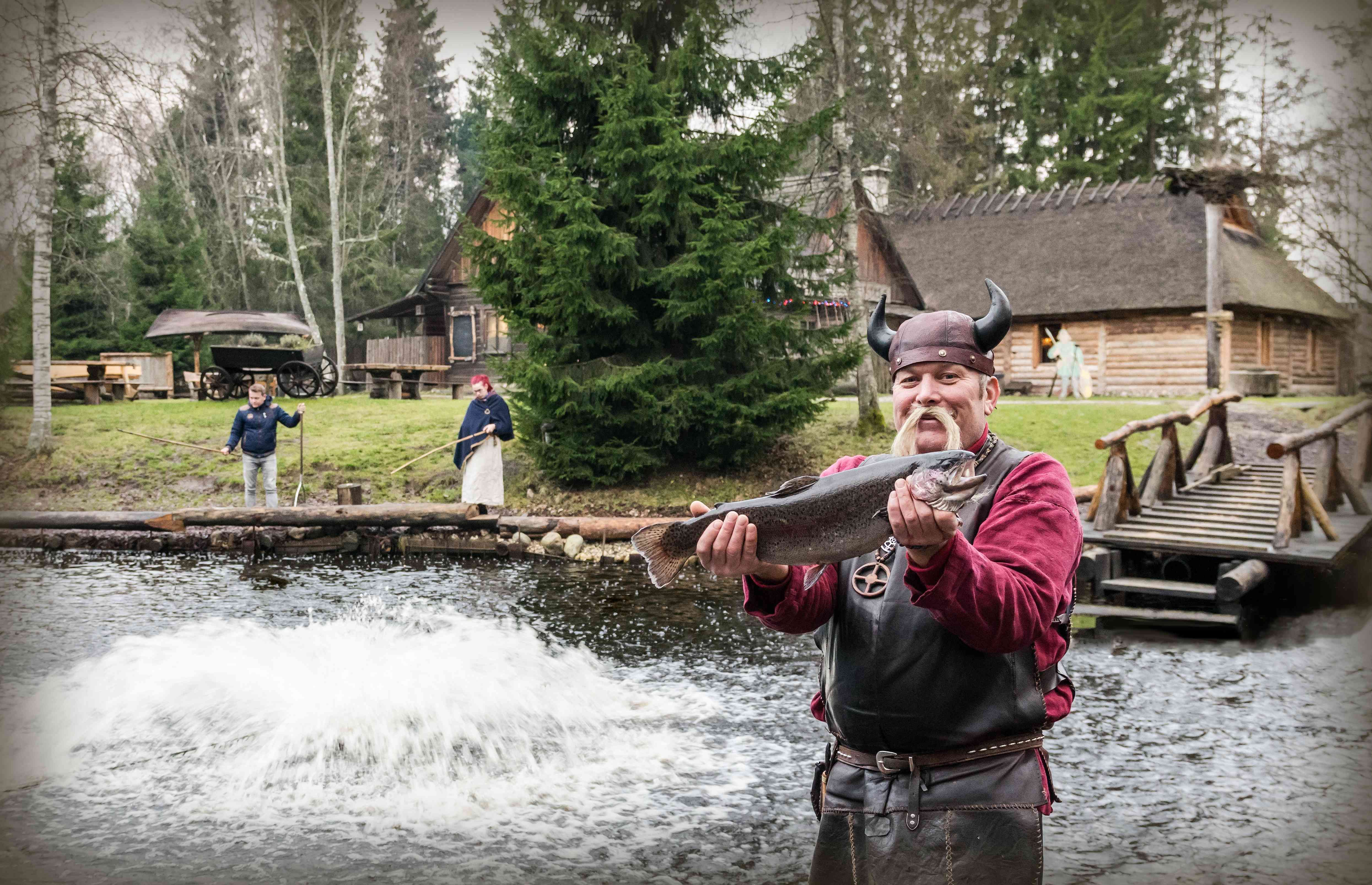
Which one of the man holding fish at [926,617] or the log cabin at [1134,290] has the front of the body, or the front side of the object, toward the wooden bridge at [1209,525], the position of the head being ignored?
the log cabin

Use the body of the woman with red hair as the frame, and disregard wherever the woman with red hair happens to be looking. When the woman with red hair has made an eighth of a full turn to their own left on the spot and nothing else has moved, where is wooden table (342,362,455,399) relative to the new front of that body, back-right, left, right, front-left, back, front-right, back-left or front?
back-left

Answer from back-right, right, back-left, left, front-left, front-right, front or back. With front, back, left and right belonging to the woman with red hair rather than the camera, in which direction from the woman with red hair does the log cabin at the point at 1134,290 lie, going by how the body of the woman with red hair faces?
back-left

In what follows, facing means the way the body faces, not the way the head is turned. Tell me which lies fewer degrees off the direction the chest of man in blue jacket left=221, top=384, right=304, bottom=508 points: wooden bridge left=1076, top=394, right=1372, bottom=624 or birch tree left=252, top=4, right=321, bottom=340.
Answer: the wooden bridge

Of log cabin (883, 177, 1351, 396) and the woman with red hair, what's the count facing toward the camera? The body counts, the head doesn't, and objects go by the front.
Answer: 2

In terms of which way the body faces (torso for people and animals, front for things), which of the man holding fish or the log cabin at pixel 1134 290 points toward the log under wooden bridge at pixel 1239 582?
the log cabin

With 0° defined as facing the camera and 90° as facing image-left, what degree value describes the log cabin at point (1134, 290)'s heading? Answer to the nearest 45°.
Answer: approximately 0°

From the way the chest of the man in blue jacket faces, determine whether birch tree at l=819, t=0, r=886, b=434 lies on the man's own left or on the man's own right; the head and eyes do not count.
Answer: on the man's own left

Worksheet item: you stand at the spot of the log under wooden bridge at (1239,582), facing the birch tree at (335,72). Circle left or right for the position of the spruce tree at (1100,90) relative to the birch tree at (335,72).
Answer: right

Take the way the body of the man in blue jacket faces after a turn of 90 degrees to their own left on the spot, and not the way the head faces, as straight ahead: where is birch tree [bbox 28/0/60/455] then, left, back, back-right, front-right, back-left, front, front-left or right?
back-left

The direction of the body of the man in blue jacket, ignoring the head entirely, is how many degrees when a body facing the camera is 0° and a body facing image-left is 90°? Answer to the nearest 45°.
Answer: approximately 0°
